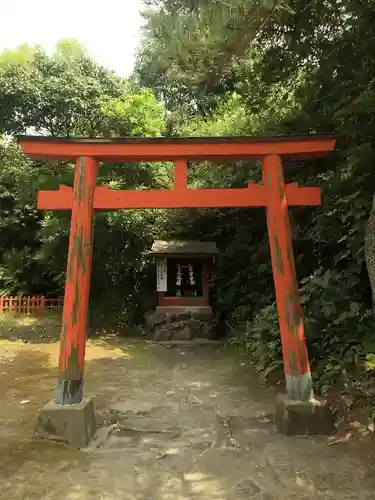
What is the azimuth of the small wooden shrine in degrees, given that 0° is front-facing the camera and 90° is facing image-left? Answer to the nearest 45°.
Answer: approximately 0°

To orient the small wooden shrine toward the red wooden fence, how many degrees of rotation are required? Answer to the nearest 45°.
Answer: approximately 90° to its right
